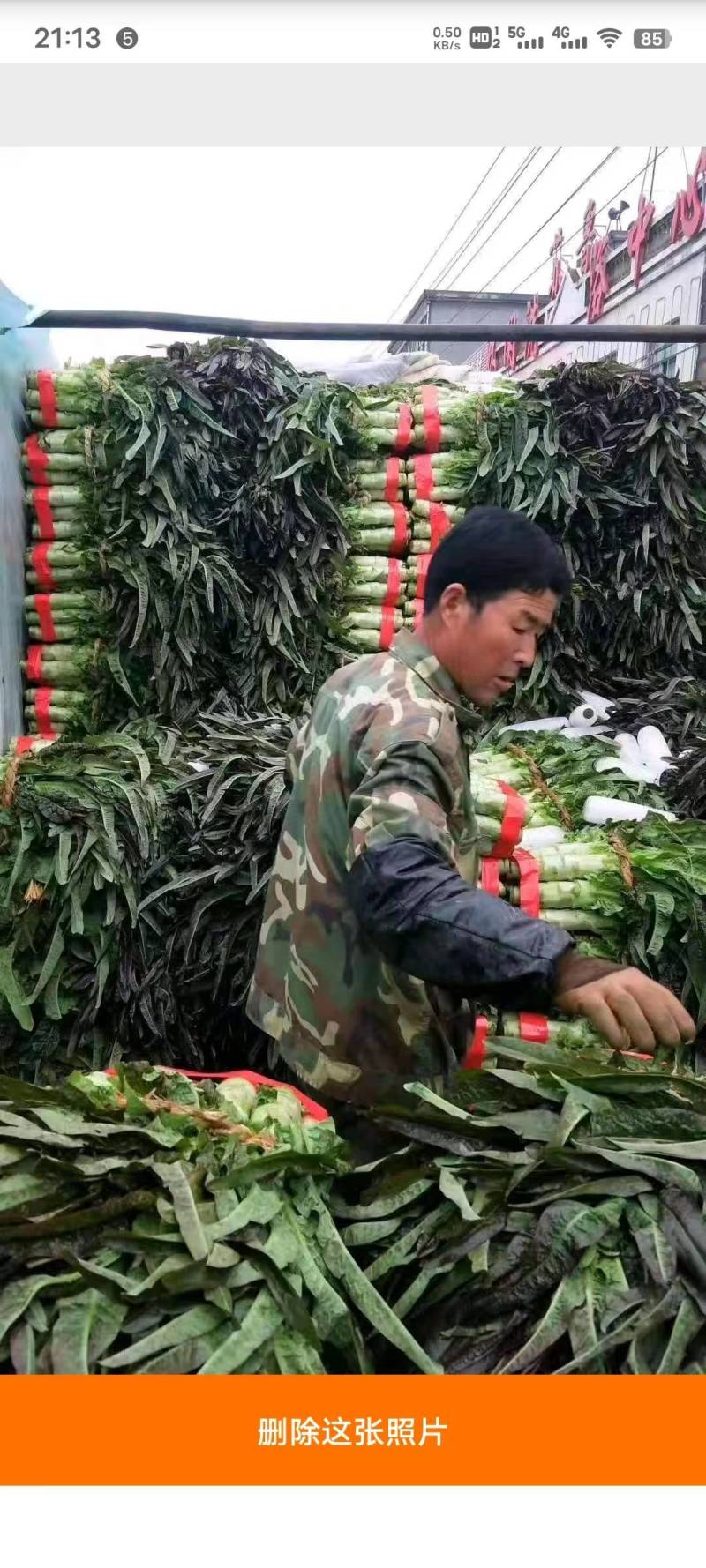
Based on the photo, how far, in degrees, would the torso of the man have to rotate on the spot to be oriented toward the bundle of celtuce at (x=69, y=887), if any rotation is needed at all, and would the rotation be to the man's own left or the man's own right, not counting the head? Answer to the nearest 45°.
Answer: approximately 135° to the man's own left

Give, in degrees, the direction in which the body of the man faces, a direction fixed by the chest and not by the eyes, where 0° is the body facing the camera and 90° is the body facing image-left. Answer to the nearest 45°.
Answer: approximately 270°

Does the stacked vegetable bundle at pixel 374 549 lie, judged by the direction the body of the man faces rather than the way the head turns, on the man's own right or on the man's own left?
on the man's own left

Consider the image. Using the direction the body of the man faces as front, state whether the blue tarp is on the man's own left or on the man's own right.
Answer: on the man's own left

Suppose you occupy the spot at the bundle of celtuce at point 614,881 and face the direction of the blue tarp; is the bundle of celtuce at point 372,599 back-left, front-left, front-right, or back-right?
front-right

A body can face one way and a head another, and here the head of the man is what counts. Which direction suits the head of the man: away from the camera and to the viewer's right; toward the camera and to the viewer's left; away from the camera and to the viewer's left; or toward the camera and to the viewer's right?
toward the camera and to the viewer's right

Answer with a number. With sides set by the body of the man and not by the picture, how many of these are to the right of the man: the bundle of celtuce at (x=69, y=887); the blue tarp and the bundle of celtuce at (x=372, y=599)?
0

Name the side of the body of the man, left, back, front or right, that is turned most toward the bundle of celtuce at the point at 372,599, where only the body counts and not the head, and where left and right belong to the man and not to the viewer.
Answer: left
